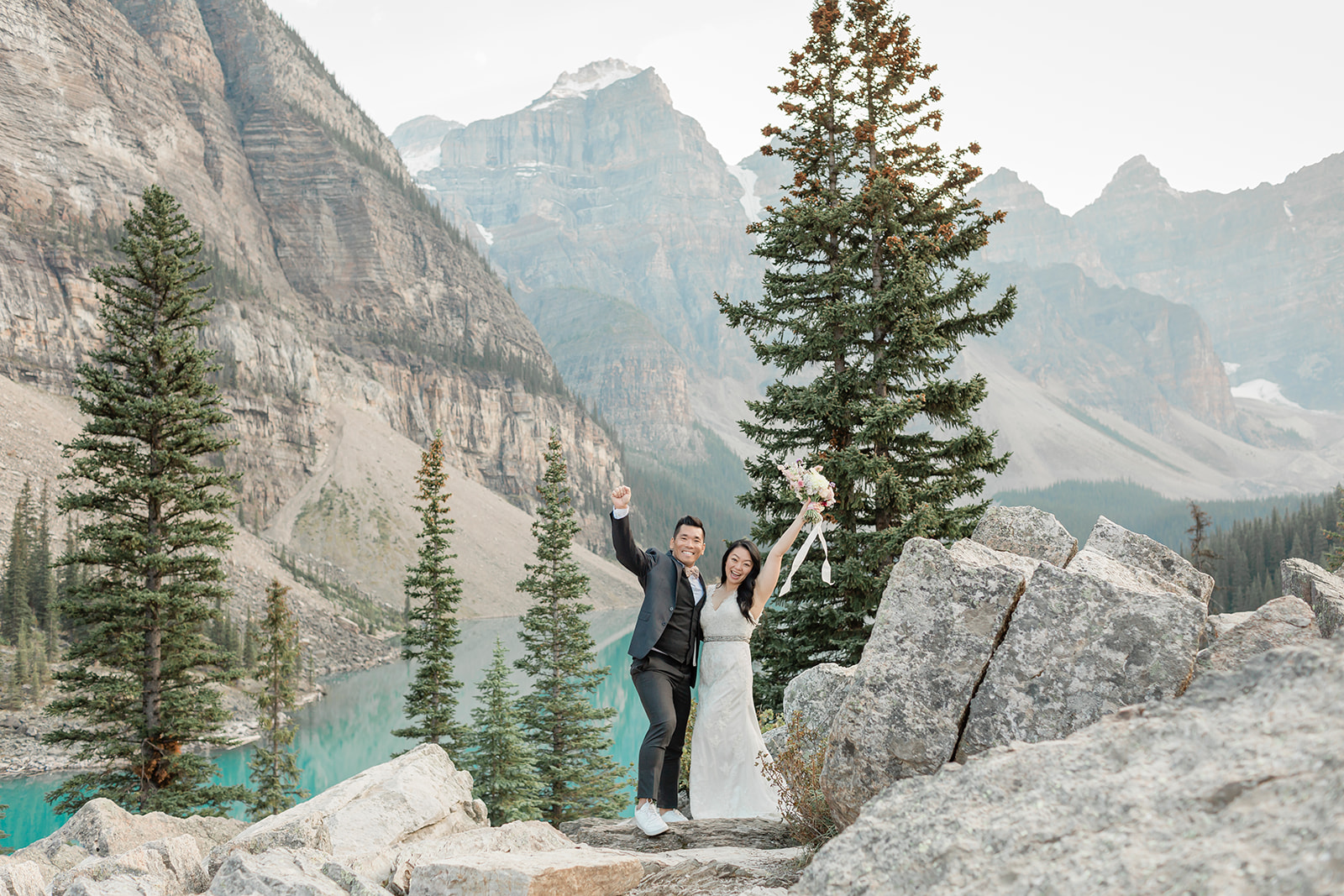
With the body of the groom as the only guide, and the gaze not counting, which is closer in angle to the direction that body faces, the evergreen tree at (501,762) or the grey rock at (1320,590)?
the grey rock

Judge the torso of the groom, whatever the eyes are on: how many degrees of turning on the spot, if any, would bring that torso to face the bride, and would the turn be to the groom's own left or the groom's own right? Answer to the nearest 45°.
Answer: approximately 90° to the groom's own left

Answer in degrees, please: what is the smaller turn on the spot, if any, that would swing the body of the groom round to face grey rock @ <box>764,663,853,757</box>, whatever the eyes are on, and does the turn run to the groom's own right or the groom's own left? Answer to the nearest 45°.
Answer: approximately 90° to the groom's own left

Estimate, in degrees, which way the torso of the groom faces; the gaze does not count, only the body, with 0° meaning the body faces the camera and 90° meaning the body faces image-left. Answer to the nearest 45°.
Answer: approximately 315°

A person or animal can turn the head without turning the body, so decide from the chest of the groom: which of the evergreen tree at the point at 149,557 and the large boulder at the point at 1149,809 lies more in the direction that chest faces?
the large boulder

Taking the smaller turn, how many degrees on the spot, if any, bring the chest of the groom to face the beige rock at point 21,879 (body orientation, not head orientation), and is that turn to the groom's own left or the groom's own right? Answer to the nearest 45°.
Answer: approximately 135° to the groom's own right

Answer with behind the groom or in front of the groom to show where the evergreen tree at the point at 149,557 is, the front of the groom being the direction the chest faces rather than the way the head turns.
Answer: behind
